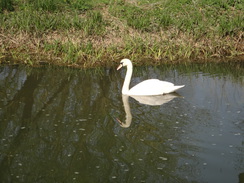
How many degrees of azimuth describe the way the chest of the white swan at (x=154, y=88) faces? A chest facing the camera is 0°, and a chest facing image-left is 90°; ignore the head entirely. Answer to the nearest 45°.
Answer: approximately 90°
